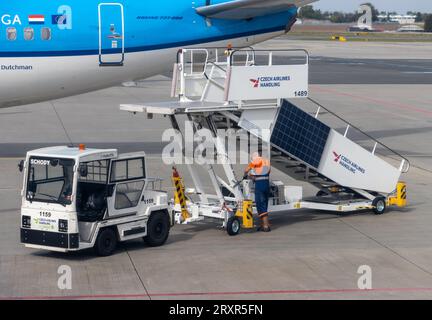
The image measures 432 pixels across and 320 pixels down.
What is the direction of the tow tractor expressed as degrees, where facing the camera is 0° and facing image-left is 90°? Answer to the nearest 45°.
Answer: approximately 45°

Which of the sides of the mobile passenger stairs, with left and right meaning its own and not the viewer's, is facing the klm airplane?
right

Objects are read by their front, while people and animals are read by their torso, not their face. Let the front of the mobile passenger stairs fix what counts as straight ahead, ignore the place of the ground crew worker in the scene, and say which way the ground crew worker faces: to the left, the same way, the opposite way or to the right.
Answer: to the right

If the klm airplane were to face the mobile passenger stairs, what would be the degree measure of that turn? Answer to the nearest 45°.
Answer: approximately 135° to its left

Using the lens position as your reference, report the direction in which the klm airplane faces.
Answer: facing to the left of the viewer

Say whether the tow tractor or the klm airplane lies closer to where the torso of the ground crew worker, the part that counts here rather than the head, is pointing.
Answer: the klm airplane

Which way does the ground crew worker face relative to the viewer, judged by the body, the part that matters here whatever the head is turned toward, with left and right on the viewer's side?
facing away from the viewer and to the left of the viewer
